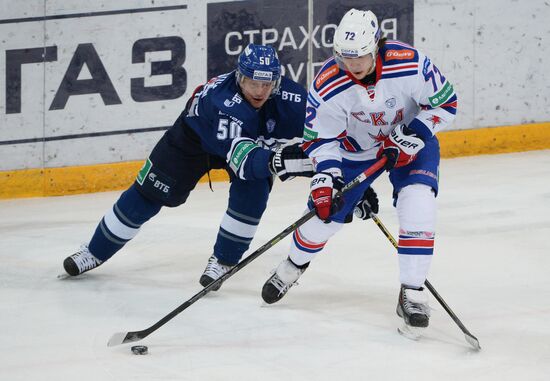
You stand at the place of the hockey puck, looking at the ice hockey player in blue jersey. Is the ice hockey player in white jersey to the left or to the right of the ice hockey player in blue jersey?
right

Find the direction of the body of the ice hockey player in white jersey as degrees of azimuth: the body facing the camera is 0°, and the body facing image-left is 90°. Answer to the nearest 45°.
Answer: approximately 0°

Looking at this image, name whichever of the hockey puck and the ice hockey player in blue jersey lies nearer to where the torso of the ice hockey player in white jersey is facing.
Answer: the hockey puck

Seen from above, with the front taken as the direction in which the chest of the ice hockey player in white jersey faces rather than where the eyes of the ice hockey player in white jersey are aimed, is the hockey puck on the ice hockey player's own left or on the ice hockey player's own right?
on the ice hockey player's own right
